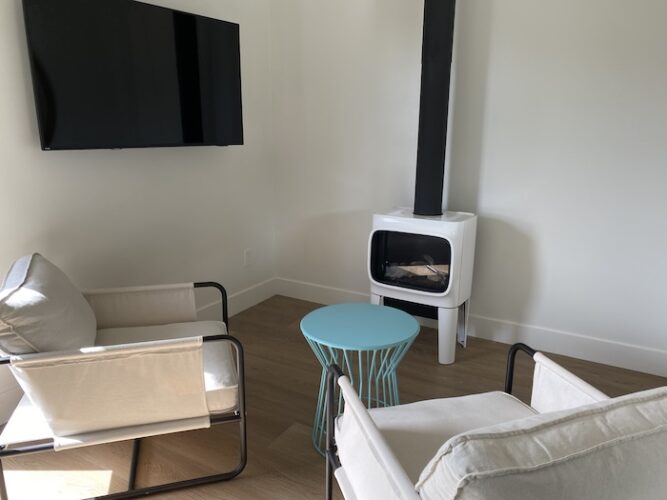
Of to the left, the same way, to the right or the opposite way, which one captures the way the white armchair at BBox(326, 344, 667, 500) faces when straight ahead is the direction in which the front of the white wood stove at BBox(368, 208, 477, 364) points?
to the right

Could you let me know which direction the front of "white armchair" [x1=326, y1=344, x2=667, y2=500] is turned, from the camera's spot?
facing away from the viewer and to the left of the viewer

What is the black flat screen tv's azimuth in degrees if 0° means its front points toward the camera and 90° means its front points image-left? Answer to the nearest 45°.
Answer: approximately 315°

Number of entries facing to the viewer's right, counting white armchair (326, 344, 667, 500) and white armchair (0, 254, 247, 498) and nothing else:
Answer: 1

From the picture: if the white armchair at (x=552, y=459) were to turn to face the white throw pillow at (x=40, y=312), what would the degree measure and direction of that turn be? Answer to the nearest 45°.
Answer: approximately 45° to its left

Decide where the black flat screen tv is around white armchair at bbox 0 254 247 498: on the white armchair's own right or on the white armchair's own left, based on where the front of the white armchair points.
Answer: on the white armchair's own left

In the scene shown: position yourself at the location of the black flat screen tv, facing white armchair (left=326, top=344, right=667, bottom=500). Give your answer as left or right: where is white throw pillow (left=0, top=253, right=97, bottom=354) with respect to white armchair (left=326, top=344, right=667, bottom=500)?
right

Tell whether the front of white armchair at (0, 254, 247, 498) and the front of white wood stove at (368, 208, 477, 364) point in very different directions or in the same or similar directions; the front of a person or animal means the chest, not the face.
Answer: very different directions

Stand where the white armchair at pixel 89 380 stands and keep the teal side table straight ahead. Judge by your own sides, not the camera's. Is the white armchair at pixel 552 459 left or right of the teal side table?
right

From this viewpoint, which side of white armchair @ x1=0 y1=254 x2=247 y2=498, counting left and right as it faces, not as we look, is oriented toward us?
right

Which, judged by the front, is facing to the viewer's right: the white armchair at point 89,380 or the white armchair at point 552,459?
the white armchair at point 89,380
